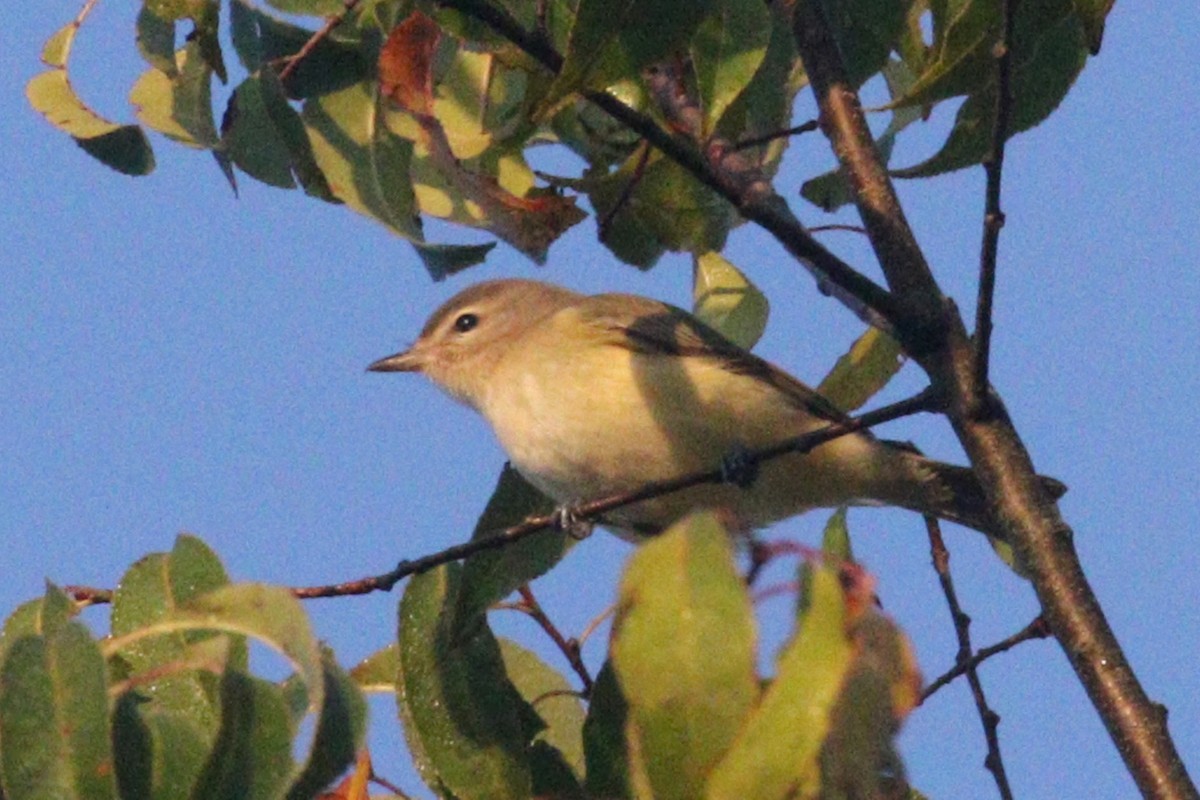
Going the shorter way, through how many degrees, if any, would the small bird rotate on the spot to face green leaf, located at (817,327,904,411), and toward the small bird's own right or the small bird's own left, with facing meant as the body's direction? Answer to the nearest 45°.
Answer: approximately 135° to the small bird's own left

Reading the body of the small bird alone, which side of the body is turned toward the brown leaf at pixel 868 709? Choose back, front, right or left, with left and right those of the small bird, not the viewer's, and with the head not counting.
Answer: left

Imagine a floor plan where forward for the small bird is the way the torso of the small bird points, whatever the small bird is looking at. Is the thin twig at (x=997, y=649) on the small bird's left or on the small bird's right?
on the small bird's left

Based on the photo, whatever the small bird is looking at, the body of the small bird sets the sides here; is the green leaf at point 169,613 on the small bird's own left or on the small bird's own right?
on the small bird's own left

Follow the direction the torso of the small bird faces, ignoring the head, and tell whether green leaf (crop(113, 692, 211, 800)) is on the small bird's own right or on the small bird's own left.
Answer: on the small bird's own left

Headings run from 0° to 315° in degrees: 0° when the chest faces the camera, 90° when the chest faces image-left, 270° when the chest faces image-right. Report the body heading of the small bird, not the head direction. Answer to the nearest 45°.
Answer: approximately 90°

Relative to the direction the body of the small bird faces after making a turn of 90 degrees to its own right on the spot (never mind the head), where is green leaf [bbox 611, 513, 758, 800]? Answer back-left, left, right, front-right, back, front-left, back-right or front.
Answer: back

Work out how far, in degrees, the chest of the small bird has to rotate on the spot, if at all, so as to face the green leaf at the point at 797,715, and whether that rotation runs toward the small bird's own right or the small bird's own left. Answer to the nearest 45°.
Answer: approximately 90° to the small bird's own left
